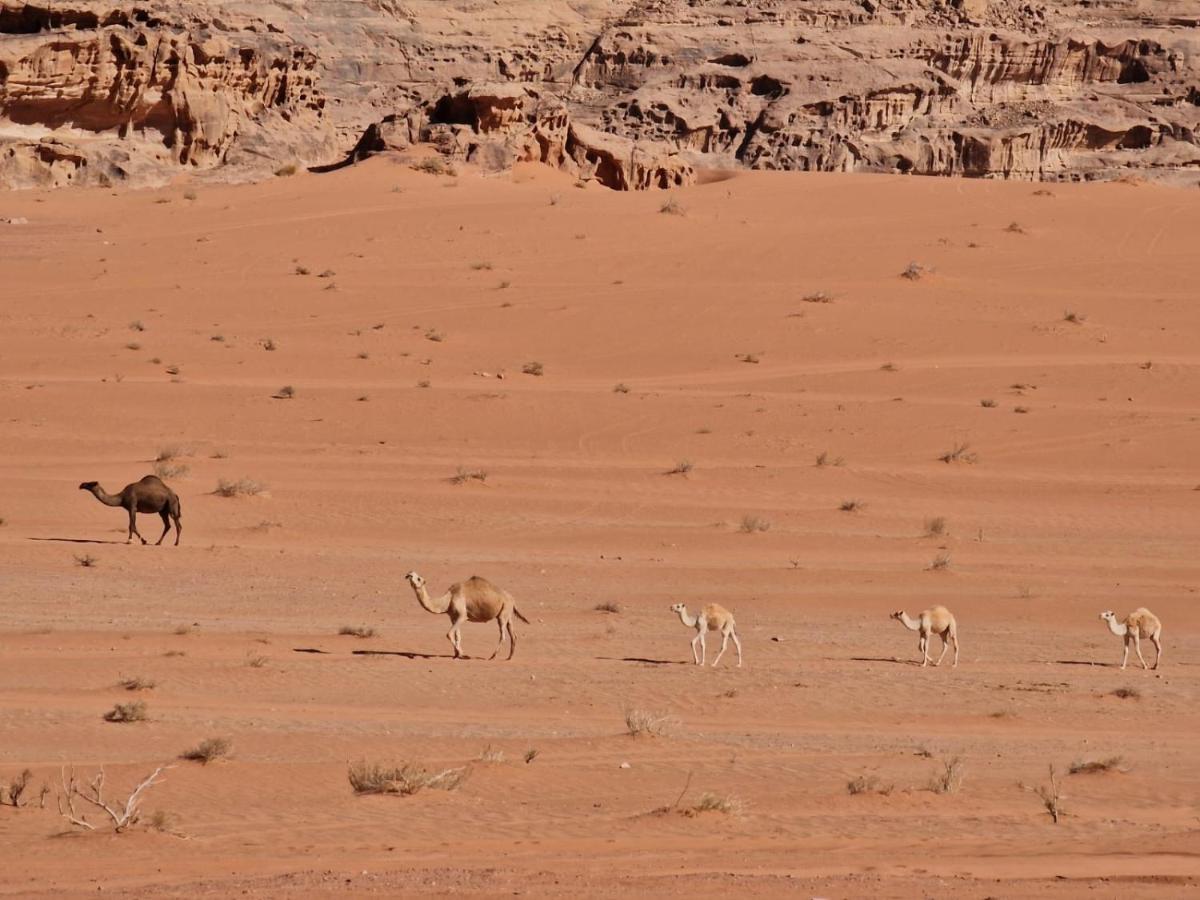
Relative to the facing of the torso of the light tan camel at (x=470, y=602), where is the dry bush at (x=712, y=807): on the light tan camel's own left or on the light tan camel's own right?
on the light tan camel's own left

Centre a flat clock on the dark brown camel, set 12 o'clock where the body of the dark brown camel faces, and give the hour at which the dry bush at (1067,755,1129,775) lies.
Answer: The dry bush is roughly at 8 o'clock from the dark brown camel.

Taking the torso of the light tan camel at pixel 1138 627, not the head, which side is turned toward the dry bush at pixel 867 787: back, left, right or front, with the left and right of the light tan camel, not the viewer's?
left

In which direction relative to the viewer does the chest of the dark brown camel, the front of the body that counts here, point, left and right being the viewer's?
facing to the left of the viewer

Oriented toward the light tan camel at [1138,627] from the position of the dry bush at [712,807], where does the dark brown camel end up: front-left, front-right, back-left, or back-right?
front-left

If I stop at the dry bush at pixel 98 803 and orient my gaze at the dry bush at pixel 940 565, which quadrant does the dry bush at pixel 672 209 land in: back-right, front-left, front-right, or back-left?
front-left

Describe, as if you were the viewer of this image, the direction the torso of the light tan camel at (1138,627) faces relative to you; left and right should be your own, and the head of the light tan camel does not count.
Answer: facing to the left of the viewer

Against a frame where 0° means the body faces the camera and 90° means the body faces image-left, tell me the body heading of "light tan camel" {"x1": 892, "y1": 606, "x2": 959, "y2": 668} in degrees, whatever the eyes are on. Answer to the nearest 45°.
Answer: approximately 90°

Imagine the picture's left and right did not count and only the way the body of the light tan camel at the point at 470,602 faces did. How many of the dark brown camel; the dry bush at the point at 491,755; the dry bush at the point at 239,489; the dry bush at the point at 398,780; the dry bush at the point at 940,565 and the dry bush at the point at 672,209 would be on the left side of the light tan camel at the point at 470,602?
2

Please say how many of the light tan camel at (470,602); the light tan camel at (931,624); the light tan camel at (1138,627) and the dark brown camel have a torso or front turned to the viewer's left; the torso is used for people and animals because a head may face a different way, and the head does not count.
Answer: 4

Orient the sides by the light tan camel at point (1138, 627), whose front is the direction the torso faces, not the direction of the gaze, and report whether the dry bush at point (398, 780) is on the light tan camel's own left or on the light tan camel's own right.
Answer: on the light tan camel's own left

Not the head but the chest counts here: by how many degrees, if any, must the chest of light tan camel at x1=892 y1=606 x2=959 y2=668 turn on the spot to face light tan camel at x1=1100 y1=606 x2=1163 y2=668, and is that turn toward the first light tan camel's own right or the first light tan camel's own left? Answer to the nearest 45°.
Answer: approximately 180°

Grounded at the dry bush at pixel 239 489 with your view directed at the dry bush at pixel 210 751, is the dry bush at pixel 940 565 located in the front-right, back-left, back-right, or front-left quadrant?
front-left

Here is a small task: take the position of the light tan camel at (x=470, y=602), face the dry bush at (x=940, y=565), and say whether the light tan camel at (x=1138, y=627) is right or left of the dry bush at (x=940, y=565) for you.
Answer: right

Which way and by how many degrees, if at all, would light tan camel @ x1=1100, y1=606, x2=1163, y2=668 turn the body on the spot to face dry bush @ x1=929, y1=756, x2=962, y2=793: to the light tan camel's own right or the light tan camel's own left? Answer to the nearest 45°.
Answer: approximately 90° to the light tan camel's own left

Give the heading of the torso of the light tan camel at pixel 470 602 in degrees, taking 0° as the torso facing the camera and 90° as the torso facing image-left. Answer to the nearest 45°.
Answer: approximately 90°
